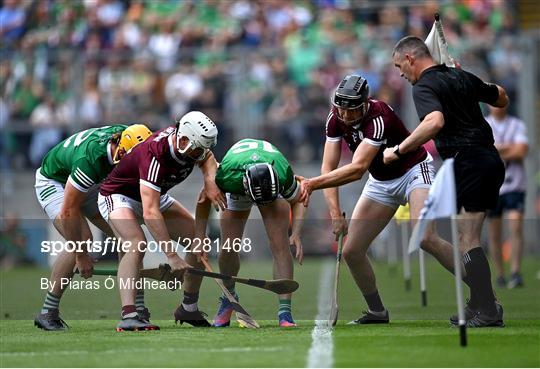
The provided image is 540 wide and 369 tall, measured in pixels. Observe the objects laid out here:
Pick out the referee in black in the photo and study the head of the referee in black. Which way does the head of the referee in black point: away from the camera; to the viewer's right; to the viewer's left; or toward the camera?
to the viewer's left

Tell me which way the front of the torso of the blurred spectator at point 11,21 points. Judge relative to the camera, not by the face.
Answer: toward the camera

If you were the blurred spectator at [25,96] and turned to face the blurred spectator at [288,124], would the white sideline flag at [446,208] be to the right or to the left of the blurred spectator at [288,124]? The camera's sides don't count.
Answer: right

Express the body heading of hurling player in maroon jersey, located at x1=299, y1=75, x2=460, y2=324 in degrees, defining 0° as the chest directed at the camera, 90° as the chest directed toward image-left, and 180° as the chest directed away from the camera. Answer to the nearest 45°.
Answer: approximately 45°

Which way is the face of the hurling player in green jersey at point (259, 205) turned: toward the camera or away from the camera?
toward the camera

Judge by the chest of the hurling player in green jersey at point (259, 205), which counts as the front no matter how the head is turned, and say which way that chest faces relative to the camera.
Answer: toward the camera

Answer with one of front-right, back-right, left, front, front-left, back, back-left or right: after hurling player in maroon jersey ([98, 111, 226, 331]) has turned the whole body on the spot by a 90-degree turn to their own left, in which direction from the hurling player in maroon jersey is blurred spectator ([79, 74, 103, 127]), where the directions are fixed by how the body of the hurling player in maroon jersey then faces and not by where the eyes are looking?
front-left

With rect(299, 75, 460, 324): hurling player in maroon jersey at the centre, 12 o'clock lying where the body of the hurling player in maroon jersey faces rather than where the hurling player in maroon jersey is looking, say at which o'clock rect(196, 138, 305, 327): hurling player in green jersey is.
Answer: The hurling player in green jersey is roughly at 1 o'clock from the hurling player in maroon jersey.

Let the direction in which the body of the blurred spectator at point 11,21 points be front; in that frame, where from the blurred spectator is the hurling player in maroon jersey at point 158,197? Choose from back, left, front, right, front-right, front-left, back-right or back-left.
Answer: front
